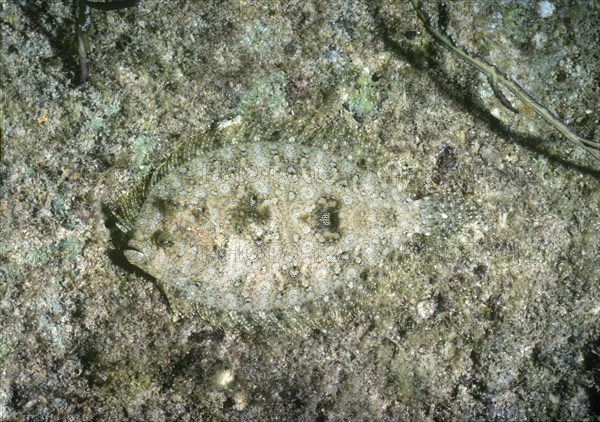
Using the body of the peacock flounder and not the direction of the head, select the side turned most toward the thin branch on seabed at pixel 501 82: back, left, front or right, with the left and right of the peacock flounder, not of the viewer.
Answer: back

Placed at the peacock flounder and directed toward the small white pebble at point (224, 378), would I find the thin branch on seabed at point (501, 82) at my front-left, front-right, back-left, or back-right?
back-left

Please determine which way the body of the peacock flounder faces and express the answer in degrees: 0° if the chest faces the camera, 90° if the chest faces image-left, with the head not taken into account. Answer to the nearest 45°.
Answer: approximately 90°
